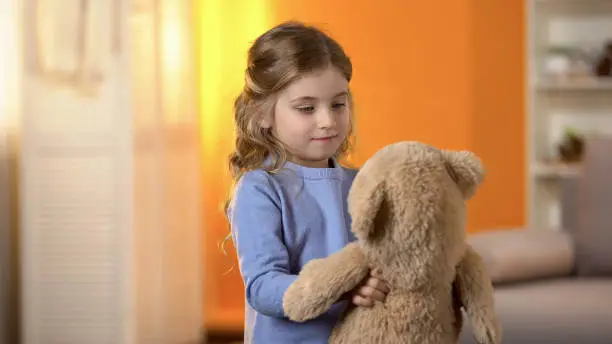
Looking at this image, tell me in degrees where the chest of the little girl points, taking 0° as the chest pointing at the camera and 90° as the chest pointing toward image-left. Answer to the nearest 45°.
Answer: approximately 315°

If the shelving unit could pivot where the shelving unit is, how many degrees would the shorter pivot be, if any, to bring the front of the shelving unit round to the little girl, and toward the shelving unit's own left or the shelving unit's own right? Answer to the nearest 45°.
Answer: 0° — it already faces them

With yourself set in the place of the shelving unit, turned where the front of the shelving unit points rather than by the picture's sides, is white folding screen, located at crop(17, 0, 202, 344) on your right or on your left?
on your right

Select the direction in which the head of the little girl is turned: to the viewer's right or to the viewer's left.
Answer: to the viewer's right

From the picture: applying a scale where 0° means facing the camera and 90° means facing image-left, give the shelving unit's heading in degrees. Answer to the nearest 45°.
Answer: approximately 0°

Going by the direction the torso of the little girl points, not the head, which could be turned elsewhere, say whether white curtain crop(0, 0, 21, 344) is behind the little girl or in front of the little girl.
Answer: behind

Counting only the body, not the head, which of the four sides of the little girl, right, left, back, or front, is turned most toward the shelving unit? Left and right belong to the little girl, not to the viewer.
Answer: left
